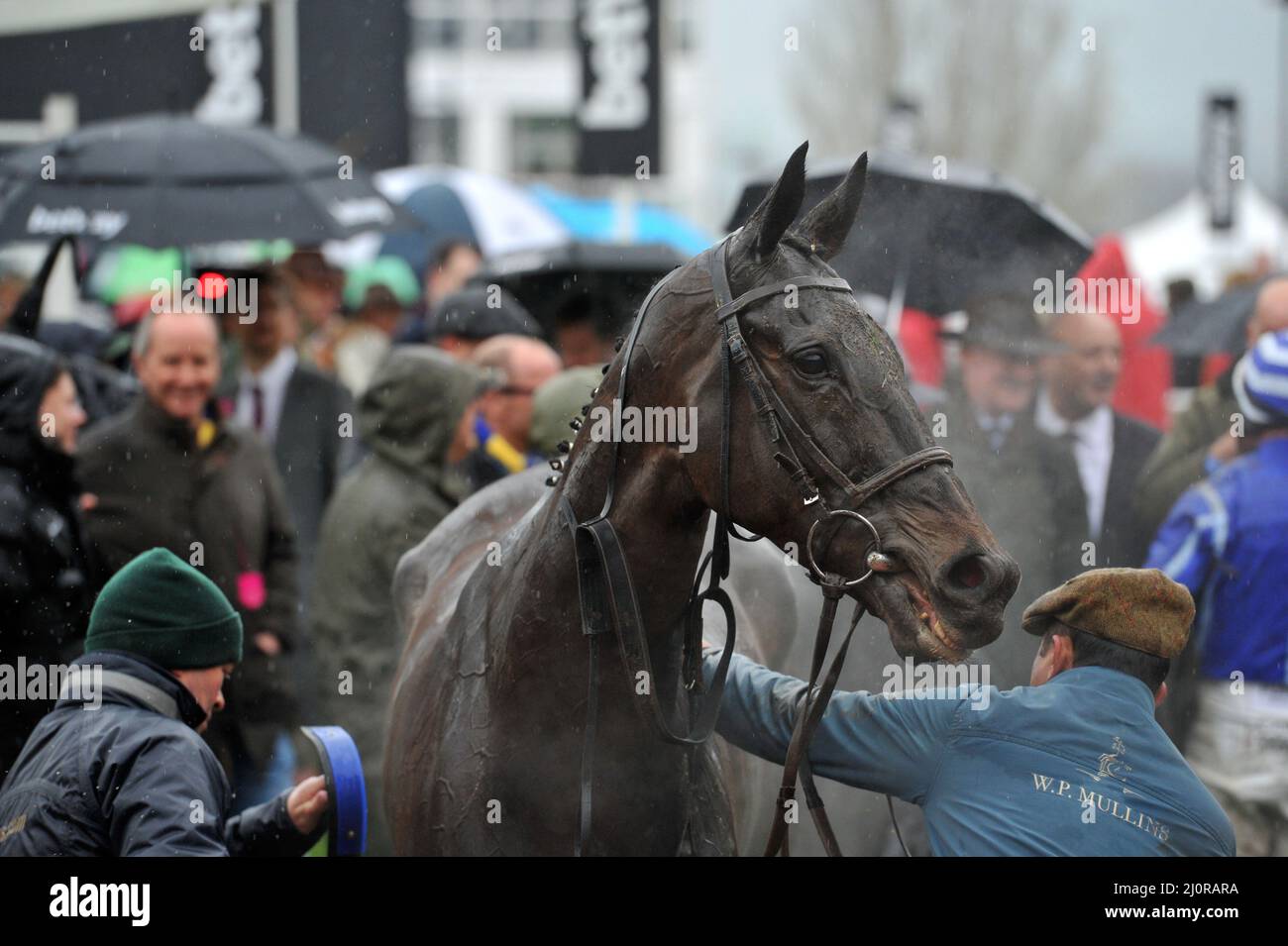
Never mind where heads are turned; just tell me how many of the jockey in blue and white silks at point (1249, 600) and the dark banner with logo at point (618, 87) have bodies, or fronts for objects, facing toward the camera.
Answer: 1

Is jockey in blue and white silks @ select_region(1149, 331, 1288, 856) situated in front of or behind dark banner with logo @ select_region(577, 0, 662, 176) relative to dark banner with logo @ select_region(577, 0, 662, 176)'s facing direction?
in front

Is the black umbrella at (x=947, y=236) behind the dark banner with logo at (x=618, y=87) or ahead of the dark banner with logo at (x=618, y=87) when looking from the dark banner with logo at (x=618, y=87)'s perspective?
ahead

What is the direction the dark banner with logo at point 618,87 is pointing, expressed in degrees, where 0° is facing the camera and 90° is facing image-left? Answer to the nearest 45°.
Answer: approximately 0°

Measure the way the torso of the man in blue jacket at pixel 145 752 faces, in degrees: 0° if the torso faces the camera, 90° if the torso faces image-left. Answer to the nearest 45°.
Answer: approximately 225°

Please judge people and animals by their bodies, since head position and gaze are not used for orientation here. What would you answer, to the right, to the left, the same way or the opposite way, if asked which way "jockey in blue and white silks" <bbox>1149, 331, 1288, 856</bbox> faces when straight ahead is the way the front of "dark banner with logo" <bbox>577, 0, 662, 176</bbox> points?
the opposite way

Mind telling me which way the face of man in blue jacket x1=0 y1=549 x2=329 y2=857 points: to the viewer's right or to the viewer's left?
to the viewer's right

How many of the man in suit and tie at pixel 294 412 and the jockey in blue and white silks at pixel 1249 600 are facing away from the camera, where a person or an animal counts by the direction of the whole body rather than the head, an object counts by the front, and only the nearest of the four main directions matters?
1

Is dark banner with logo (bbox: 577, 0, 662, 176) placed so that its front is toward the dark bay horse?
yes
